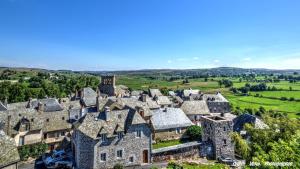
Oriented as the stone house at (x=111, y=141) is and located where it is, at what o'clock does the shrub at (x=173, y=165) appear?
The shrub is roughly at 11 o'clock from the stone house.

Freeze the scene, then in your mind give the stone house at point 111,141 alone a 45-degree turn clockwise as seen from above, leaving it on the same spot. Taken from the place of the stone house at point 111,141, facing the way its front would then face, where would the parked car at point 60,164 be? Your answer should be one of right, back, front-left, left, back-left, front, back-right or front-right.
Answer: right

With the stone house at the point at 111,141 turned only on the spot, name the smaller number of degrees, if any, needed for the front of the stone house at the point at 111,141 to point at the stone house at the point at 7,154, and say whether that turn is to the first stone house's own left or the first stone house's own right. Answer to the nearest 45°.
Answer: approximately 90° to the first stone house's own right

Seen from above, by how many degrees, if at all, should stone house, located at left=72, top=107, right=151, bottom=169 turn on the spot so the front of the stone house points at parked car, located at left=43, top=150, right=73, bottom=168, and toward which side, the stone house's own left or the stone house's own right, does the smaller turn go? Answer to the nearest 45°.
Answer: approximately 135° to the stone house's own right

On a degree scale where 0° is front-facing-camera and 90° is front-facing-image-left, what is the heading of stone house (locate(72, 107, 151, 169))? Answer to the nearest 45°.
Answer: approximately 315°
